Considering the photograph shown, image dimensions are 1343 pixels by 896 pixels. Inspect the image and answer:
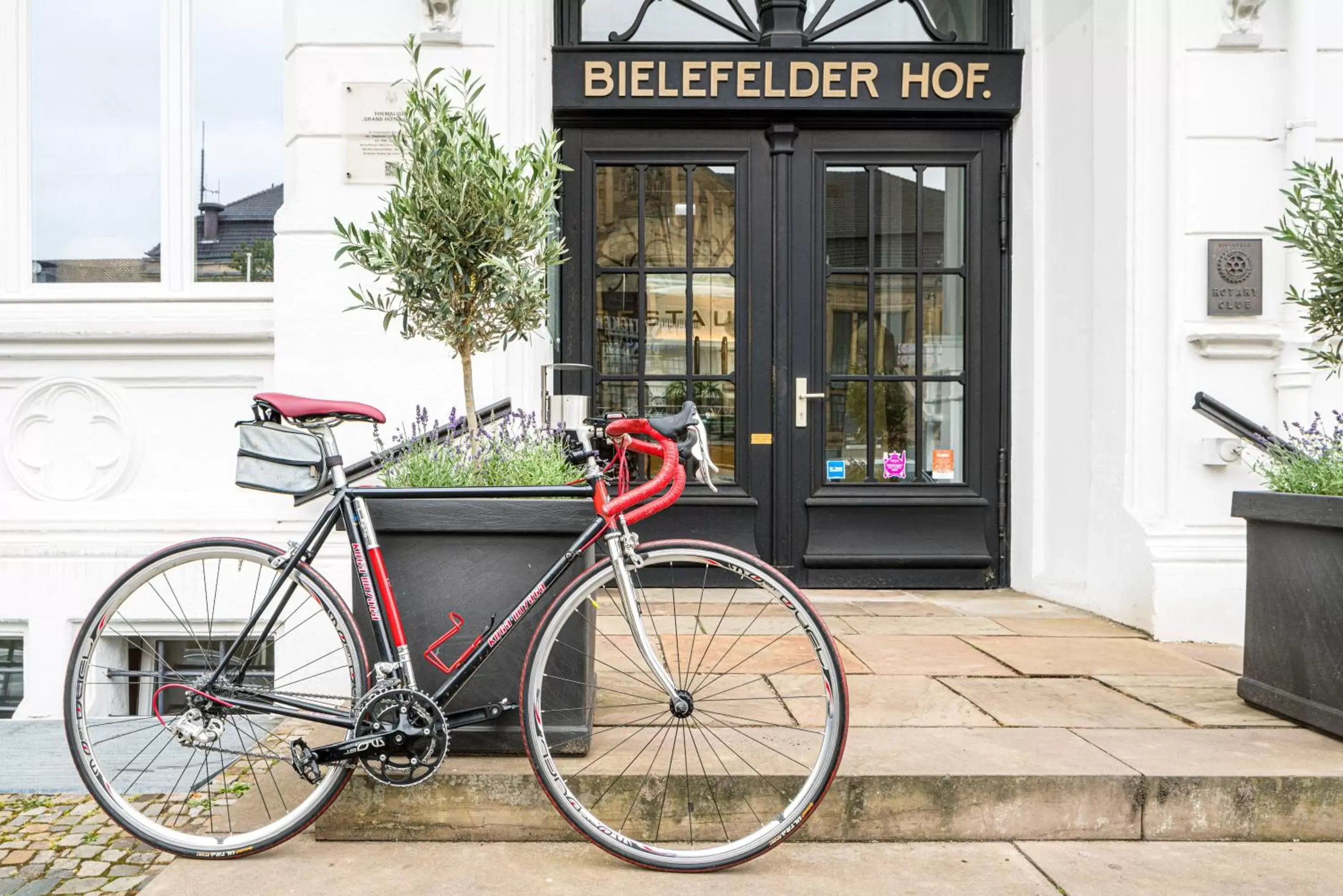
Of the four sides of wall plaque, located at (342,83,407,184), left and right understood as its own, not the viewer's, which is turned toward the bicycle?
front

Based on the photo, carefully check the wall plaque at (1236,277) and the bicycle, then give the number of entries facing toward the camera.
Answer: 1

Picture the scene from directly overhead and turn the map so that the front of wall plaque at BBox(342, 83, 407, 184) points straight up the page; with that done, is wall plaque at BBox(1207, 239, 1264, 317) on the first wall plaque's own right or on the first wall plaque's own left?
on the first wall plaque's own left

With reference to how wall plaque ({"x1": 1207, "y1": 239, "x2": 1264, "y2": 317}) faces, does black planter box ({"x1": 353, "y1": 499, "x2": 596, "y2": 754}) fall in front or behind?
in front

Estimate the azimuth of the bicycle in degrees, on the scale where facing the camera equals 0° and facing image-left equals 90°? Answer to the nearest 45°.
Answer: approximately 270°

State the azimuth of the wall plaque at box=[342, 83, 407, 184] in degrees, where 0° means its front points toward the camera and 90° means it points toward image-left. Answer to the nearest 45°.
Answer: approximately 0°

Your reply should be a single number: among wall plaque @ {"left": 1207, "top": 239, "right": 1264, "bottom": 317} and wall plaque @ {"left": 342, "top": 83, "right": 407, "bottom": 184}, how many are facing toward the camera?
2

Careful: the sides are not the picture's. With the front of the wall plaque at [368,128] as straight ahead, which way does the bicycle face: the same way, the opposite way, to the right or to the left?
to the left
